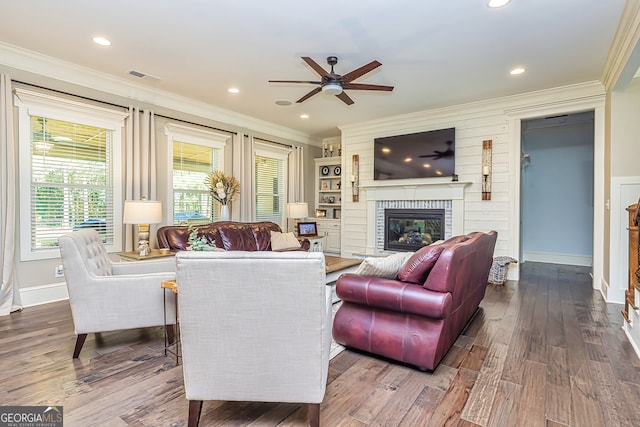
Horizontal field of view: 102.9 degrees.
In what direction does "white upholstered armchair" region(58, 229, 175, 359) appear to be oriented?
to the viewer's right

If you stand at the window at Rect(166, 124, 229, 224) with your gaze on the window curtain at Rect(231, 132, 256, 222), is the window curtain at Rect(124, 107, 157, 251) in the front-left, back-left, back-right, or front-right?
back-right

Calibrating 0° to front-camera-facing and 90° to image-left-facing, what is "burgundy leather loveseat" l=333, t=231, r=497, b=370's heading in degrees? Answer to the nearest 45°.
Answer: approximately 135°

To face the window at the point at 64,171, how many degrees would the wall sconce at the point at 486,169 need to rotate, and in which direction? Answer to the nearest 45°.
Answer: approximately 45° to its right

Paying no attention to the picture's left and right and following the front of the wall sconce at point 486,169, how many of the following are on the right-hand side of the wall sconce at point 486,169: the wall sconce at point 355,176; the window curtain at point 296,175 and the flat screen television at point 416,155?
3

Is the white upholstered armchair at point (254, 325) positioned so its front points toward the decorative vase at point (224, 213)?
yes

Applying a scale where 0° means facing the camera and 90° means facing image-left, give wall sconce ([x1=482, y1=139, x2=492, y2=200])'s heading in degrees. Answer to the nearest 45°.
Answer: approximately 0°

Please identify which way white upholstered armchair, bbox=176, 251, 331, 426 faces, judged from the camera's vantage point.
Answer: facing away from the viewer

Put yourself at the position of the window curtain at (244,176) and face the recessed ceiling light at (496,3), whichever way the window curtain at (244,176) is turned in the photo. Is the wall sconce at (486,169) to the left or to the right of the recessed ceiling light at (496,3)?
left
